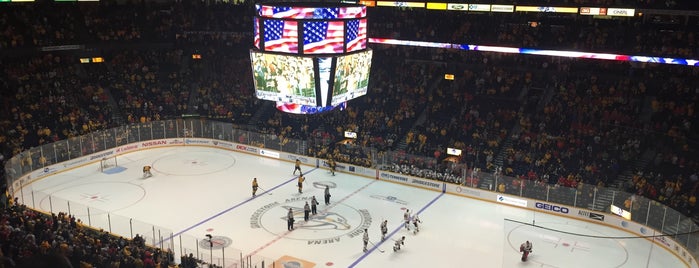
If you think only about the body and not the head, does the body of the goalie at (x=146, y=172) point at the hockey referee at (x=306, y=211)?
yes

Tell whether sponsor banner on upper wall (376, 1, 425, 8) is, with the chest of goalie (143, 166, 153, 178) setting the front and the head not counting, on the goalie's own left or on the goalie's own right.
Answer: on the goalie's own left

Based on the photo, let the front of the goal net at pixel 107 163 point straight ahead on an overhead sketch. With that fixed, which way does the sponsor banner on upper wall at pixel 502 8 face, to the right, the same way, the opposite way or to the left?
to the right

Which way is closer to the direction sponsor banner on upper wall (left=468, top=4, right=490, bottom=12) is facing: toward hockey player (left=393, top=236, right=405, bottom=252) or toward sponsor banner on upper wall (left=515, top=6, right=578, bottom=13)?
the hockey player

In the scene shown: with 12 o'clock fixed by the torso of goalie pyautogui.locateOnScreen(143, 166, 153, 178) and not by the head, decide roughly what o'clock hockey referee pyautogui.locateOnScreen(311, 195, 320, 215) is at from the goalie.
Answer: The hockey referee is roughly at 12 o'clock from the goalie.

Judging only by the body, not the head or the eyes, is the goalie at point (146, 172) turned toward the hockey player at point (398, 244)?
yes

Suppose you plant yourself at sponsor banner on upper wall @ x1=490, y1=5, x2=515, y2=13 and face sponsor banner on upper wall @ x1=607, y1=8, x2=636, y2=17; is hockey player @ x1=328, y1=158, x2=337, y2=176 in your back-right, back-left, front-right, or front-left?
back-right

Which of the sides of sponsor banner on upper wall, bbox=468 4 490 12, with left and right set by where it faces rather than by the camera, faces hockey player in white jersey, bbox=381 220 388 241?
front

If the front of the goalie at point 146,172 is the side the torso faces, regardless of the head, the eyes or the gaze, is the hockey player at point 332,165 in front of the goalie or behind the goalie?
in front

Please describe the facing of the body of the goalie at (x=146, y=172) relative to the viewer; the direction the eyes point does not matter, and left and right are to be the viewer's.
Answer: facing the viewer and to the right of the viewer

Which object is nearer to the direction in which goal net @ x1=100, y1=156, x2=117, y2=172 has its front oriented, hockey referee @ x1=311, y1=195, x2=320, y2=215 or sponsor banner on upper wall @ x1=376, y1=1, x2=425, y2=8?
the hockey referee
